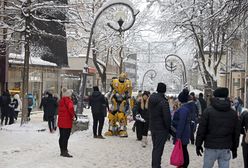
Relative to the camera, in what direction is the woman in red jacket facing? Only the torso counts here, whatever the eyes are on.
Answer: to the viewer's right

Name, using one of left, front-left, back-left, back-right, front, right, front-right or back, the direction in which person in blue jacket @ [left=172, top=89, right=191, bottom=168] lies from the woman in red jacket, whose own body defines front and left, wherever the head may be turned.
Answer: front-right

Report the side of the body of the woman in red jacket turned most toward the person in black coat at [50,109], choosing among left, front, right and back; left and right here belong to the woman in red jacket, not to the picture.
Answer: left
